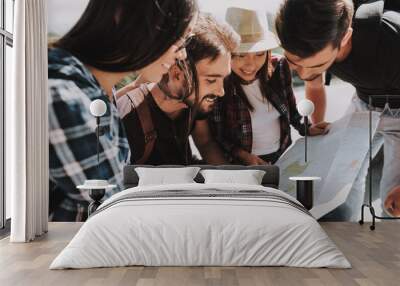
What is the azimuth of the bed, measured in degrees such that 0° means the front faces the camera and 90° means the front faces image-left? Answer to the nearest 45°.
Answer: approximately 0°

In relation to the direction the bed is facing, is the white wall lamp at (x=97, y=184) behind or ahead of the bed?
behind

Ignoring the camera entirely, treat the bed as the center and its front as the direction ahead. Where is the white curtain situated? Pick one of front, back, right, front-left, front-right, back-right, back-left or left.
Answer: back-right
